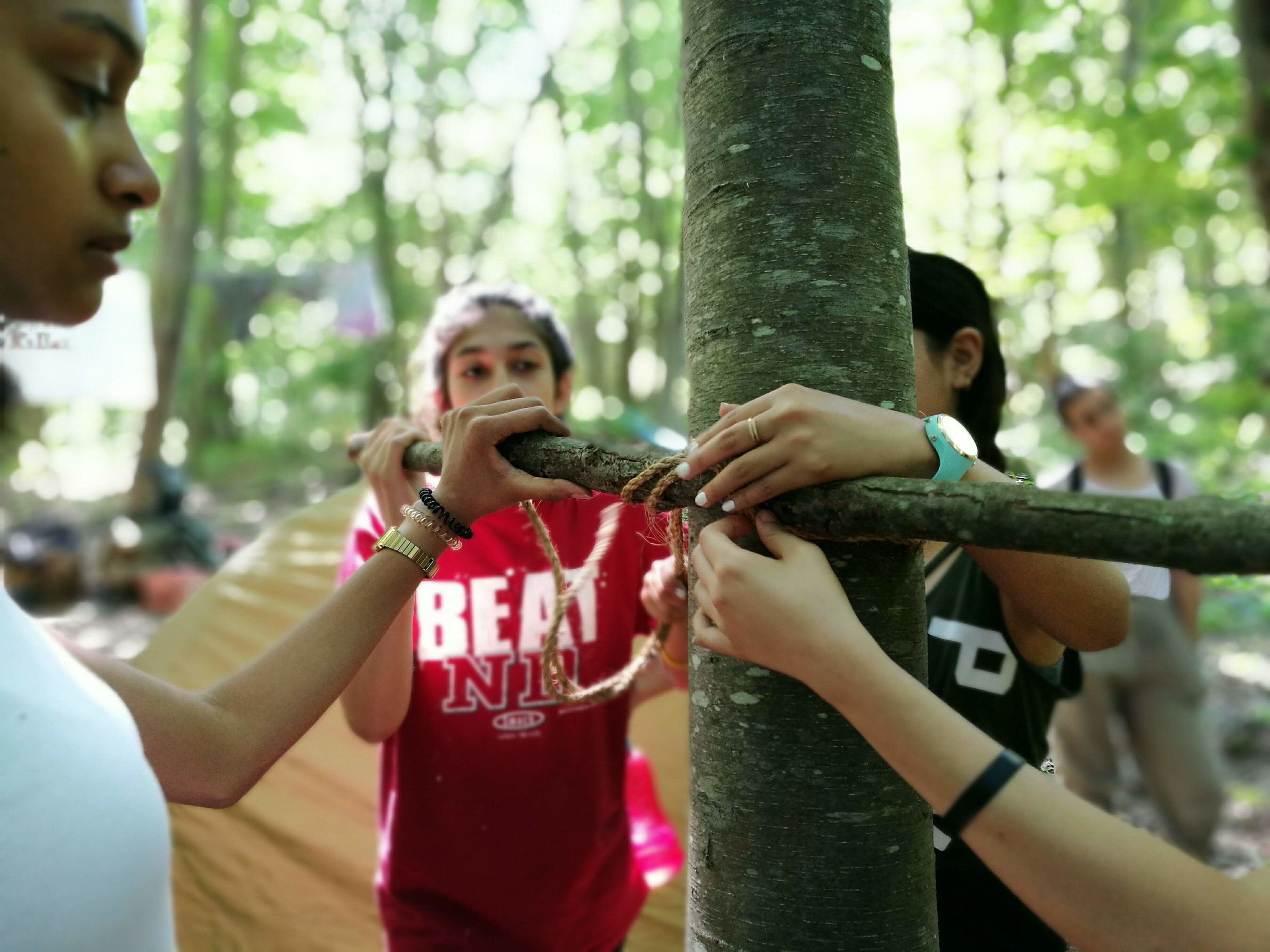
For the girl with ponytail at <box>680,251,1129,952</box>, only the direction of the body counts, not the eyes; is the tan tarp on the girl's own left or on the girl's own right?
on the girl's own right

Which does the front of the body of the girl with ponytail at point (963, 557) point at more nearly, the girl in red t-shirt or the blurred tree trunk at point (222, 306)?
the girl in red t-shirt

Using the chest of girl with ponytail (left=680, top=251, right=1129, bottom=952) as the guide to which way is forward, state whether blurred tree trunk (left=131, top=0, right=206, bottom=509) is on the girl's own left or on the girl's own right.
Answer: on the girl's own right

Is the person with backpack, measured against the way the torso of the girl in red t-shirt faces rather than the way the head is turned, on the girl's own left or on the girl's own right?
on the girl's own left

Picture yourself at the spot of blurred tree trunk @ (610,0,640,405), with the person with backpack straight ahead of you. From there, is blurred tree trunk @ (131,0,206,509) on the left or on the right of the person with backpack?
right

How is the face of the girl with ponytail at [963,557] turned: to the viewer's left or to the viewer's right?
to the viewer's left

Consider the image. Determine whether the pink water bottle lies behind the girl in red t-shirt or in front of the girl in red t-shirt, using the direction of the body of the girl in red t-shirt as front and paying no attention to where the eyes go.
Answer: behind

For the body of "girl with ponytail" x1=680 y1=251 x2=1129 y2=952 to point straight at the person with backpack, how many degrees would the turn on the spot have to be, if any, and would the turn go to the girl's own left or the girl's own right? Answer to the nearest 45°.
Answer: approximately 135° to the girl's own right

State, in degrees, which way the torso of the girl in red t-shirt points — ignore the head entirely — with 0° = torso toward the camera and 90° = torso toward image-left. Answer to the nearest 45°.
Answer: approximately 0°

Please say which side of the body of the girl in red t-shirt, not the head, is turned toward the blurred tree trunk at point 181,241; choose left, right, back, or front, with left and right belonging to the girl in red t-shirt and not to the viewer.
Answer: back

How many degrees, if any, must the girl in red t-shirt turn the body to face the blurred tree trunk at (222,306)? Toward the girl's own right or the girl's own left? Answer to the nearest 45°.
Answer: approximately 180°
